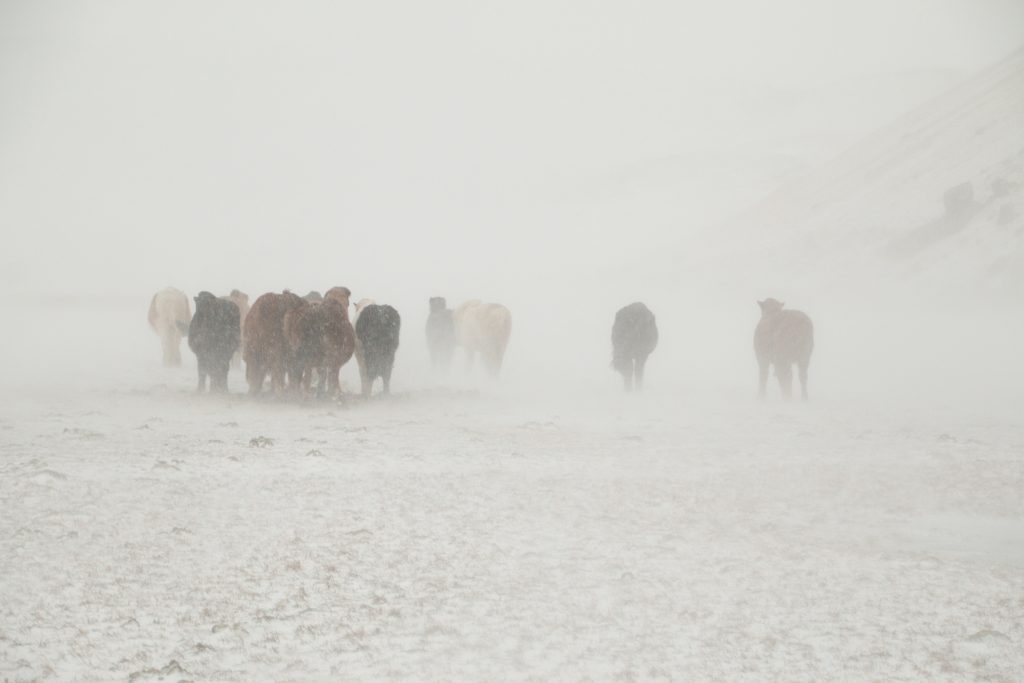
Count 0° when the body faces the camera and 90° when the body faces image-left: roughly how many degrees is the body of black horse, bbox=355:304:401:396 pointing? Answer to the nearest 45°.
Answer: approximately 180°

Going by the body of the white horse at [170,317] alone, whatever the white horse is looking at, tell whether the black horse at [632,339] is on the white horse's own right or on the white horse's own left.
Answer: on the white horse's own right

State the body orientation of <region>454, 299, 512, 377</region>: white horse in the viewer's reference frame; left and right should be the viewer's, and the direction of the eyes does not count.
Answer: facing away from the viewer and to the left of the viewer

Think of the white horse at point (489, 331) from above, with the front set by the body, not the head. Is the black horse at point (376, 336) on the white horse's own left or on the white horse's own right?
on the white horse's own left

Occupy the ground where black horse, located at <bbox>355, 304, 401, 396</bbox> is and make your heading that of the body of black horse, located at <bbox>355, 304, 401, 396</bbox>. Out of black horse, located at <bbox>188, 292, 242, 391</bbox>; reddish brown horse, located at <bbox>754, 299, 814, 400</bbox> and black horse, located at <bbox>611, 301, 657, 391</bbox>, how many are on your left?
1

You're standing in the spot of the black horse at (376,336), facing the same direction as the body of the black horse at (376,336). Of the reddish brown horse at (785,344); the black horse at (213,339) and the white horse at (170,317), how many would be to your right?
1

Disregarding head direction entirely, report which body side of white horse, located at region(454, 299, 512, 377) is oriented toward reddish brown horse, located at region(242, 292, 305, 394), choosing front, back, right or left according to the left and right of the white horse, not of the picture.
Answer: left

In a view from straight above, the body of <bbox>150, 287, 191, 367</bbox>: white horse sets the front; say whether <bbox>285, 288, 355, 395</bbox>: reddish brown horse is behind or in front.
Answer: behind

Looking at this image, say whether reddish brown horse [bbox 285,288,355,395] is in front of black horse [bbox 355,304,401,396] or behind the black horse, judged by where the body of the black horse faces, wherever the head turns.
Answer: behind

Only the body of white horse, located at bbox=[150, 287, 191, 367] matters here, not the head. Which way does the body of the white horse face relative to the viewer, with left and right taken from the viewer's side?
facing away from the viewer

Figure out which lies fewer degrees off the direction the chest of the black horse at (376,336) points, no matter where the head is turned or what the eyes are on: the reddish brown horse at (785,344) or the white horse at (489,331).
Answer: the white horse
